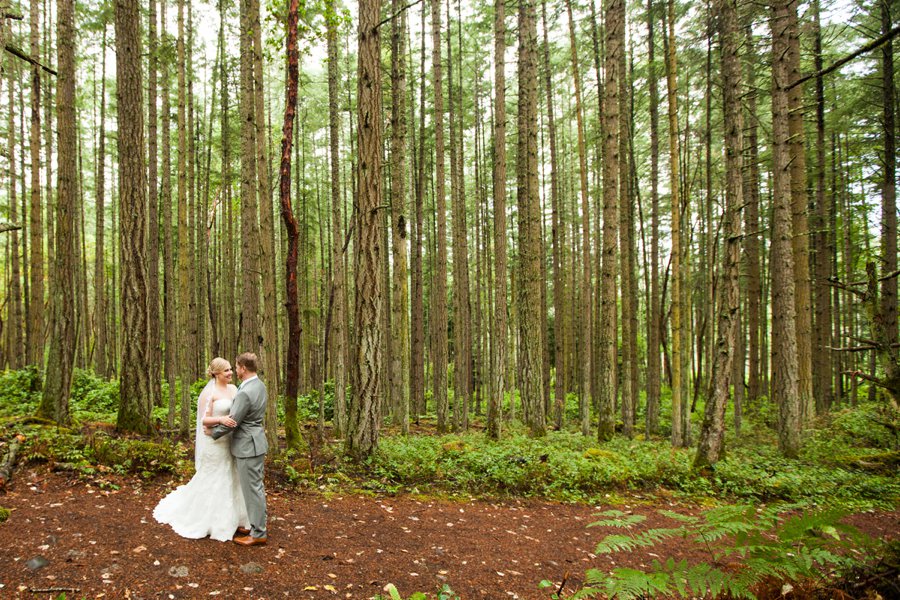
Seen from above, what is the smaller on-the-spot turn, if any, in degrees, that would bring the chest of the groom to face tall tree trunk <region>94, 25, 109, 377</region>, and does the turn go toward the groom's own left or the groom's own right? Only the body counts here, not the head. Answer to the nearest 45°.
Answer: approximately 90° to the groom's own right

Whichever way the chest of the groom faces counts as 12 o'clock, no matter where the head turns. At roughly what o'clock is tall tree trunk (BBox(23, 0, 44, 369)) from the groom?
The tall tree trunk is roughly at 2 o'clock from the groom.

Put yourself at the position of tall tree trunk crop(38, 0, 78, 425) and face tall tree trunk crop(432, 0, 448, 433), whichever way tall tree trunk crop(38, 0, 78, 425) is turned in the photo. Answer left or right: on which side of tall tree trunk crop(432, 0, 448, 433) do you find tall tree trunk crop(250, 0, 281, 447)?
right

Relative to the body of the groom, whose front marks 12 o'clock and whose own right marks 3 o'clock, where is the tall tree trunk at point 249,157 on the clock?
The tall tree trunk is roughly at 3 o'clock from the groom.

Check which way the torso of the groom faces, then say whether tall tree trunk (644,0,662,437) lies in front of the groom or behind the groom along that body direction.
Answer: behind

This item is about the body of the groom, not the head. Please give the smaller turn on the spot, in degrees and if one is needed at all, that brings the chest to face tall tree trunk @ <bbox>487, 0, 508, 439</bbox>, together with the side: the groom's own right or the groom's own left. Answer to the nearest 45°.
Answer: approximately 135° to the groom's own right

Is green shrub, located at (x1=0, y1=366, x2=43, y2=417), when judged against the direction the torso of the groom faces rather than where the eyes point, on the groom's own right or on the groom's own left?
on the groom's own right

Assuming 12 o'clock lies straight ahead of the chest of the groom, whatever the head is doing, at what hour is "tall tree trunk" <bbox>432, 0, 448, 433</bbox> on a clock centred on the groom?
The tall tree trunk is roughly at 4 o'clock from the groom.

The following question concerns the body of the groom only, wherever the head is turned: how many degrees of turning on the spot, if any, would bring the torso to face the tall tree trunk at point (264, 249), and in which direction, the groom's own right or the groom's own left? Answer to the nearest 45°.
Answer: approximately 90° to the groom's own right

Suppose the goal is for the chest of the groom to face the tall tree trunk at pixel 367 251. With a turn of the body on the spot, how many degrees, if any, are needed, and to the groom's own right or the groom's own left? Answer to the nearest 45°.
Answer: approximately 135° to the groom's own right

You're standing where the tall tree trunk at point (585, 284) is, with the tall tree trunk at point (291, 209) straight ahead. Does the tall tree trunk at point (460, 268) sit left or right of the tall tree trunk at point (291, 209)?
right

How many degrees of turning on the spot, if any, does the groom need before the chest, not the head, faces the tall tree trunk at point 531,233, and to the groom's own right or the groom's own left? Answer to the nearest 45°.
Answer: approximately 135° to the groom's own right

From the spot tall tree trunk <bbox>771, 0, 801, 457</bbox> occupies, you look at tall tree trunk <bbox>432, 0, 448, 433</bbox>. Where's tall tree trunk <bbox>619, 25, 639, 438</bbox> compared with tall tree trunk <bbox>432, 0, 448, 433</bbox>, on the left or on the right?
right

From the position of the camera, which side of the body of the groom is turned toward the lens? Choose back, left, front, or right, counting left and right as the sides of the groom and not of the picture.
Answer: left
